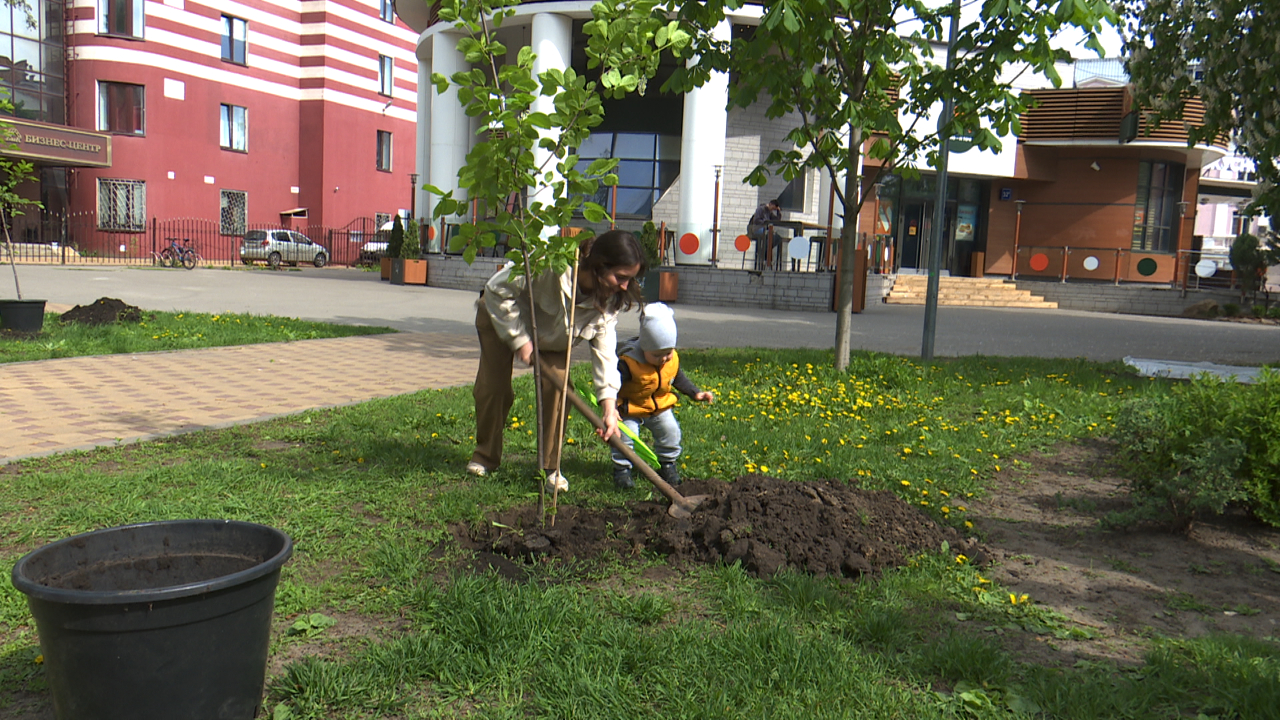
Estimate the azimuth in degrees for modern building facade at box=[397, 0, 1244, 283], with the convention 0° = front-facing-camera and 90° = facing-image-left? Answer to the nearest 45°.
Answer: approximately 0°

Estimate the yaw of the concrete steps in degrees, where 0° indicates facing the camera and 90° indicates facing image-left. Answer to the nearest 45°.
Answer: approximately 0°

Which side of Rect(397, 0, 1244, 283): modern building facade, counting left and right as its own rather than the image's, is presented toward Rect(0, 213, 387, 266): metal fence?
right

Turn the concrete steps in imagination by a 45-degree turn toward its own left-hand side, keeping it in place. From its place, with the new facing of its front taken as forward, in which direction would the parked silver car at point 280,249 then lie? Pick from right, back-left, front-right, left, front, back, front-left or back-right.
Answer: back-right

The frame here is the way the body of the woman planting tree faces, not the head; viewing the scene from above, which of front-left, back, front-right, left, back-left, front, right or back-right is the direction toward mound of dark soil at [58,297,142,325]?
back

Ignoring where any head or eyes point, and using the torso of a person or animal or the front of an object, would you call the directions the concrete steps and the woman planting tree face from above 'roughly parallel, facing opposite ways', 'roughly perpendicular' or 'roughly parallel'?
roughly perpendicular

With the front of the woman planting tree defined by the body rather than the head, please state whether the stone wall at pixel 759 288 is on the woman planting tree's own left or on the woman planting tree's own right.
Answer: on the woman planting tree's own left

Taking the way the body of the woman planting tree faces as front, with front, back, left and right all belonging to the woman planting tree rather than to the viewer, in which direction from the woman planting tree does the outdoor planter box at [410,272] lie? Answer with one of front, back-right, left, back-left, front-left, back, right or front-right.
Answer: back-left

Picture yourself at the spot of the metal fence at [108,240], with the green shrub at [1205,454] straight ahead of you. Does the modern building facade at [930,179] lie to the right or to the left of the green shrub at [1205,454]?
left

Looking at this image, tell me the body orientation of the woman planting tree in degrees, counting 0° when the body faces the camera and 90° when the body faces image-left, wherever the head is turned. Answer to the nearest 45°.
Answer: approximately 315°

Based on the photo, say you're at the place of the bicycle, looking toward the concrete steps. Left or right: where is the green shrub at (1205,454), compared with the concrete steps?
right
